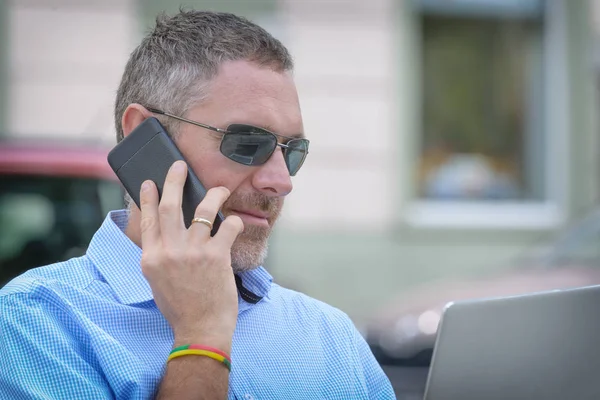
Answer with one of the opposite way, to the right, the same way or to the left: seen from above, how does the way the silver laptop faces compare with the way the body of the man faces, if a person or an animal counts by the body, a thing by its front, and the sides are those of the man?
the opposite way

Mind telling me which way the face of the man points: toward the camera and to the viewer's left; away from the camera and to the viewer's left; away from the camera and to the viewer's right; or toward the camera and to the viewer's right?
toward the camera and to the viewer's right

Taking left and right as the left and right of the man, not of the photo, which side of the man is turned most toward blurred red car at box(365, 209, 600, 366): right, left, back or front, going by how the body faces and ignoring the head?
left

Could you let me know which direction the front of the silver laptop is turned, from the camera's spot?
facing away from the viewer and to the left of the viewer

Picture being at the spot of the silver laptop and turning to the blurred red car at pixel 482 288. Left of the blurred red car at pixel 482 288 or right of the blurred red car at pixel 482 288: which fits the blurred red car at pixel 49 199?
left

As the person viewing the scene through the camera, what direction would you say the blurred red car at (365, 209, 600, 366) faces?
facing the viewer and to the left of the viewer

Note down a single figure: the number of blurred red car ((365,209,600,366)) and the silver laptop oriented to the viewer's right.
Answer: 0

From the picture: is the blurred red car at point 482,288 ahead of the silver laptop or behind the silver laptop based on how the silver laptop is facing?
ahead

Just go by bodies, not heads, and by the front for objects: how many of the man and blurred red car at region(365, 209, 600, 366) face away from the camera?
0

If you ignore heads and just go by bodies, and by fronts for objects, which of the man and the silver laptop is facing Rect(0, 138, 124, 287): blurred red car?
the silver laptop

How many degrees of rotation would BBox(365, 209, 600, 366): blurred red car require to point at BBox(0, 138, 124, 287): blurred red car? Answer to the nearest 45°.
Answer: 0° — it already faces it

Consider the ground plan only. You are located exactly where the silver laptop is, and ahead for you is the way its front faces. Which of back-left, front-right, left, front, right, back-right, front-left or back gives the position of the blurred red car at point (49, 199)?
front
